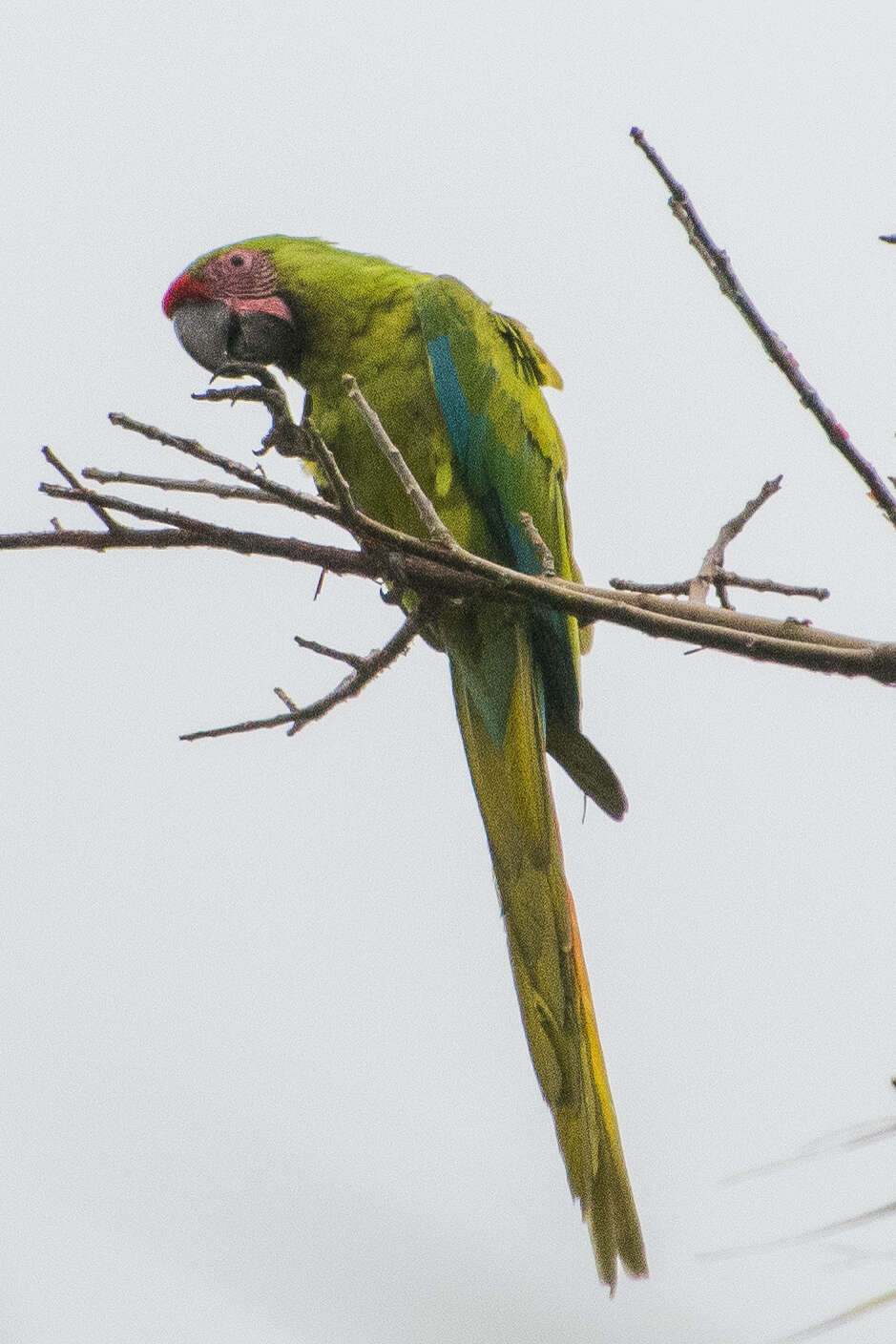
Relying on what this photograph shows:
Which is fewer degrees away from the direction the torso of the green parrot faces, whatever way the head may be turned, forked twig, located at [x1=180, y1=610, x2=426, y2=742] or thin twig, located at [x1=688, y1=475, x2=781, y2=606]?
the forked twig

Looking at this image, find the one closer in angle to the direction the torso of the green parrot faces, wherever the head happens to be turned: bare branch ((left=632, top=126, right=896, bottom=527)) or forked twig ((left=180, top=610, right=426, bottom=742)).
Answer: the forked twig

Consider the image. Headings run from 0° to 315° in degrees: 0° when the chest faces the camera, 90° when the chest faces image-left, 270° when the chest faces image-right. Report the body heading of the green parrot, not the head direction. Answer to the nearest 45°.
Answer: approximately 90°

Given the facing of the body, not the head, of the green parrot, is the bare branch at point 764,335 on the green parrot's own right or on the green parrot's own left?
on the green parrot's own left
